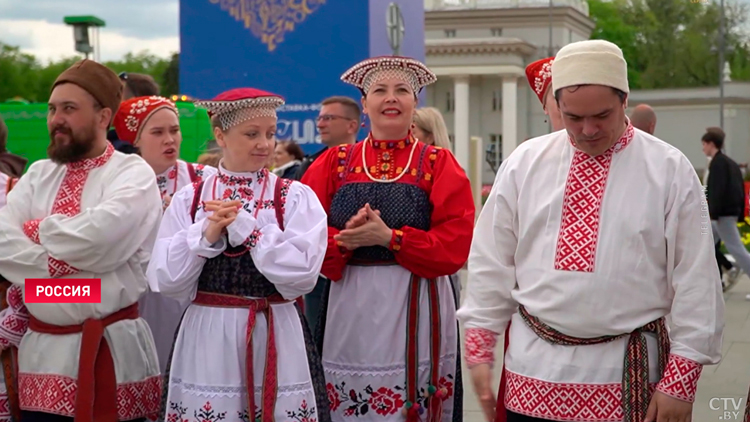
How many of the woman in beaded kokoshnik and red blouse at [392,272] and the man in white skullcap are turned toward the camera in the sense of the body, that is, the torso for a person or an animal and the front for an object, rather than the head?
2

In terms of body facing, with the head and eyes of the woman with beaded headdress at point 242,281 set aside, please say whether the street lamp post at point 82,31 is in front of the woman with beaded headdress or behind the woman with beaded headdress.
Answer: behind

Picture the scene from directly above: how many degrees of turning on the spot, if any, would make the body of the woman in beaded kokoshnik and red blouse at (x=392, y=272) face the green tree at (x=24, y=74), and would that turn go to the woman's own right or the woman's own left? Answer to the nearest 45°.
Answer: approximately 135° to the woman's own right

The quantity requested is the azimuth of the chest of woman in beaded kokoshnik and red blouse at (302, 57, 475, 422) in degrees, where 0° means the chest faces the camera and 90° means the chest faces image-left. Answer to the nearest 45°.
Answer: approximately 0°

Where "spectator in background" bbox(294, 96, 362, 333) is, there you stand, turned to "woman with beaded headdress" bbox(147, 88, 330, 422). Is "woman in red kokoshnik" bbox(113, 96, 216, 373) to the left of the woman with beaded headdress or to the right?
right

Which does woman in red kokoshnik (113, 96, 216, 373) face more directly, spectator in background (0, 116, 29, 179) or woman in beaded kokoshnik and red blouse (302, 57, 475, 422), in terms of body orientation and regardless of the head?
the woman in beaded kokoshnik and red blouse

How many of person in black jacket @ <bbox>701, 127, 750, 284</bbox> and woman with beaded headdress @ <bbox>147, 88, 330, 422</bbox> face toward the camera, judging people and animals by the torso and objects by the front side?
1

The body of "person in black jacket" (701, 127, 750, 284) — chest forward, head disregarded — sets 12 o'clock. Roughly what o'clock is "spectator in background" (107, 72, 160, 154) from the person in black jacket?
The spectator in background is roughly at 10 o'clock from the person in black jacket.
